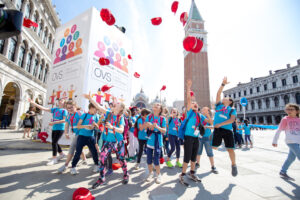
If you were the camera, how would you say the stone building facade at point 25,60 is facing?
facing the viewer and to the right of the viewer

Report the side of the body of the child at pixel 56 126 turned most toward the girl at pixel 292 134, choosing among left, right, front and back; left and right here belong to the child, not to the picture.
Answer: left

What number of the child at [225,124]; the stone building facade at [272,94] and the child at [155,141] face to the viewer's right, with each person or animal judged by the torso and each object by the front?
0

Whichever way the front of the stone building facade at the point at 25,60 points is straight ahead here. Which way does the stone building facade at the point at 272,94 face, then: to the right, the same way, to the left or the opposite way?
the opposite way

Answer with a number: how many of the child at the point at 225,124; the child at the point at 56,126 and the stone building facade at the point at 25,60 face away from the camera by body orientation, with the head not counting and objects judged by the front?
0

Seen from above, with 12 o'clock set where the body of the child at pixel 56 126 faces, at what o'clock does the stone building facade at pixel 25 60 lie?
The stone building facade is roughly at 4 o'clock from the child.

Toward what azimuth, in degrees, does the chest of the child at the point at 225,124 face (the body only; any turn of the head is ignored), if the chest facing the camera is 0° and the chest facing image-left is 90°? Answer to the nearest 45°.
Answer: approximately 45°

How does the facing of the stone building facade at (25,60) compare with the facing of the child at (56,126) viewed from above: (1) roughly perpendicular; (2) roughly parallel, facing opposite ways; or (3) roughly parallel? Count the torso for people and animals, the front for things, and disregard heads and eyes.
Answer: roughly perpendicular

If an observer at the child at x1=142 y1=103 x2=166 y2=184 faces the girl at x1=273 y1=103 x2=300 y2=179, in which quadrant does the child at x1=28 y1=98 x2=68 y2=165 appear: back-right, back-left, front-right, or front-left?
back-left

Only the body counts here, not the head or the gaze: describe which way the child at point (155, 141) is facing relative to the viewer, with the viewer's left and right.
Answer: facing the viewer

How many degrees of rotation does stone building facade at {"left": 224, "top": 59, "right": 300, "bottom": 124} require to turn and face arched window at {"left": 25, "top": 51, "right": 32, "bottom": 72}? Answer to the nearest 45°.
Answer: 0° — it already faces it

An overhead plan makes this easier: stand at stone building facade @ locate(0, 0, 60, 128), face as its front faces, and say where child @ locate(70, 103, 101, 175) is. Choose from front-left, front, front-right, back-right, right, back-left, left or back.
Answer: front-right

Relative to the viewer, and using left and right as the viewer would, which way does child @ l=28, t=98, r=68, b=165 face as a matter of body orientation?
facing the viewer and to the left of the viewer

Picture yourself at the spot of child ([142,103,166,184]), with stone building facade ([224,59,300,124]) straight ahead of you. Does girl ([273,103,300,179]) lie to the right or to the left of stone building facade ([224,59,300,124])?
right

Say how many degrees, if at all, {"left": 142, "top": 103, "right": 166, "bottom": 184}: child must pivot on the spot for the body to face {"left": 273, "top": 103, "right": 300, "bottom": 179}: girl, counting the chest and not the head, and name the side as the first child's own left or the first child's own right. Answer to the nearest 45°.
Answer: approximately 90° to the first child's own left
